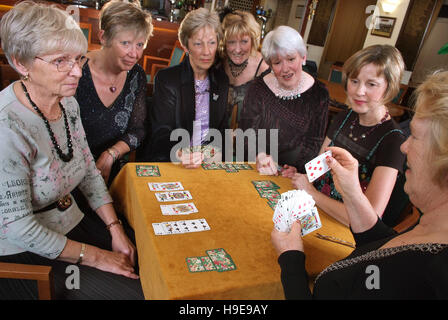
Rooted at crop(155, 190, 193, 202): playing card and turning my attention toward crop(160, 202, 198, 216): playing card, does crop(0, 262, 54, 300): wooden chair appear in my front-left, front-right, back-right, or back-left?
front-right

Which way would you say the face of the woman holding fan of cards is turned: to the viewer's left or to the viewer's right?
to the viewer's left

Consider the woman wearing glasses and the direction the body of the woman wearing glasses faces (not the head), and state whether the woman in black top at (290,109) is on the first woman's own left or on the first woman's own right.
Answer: on the first woman's own left

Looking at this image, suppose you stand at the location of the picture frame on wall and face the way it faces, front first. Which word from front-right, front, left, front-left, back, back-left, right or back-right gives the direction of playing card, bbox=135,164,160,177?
front

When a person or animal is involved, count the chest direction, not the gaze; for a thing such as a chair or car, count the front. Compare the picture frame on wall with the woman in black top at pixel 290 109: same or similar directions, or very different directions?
same or similar directions

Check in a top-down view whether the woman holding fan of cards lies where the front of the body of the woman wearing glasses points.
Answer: yes

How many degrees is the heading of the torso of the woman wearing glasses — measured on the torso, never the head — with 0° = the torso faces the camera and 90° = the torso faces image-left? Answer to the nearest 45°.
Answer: approximately 315°

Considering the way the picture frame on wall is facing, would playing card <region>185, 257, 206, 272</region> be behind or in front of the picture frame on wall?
in front

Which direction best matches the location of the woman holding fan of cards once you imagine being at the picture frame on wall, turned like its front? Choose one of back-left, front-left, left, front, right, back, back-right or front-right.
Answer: front

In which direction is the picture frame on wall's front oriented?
toward the camera

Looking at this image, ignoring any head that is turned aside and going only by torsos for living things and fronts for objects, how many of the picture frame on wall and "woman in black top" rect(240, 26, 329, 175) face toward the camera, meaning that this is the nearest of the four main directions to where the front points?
2

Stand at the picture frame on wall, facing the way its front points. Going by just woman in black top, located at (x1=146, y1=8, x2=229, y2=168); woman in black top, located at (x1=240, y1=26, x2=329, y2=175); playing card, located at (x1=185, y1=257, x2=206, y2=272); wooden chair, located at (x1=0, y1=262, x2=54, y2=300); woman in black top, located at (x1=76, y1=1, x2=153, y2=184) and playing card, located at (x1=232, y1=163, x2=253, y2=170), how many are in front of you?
6

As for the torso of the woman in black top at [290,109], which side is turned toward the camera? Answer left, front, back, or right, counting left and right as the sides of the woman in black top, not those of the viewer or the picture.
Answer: front

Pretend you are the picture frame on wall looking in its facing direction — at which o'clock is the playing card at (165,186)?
The playing card is roughly at 12 o'clock from the picture frame on wall.
